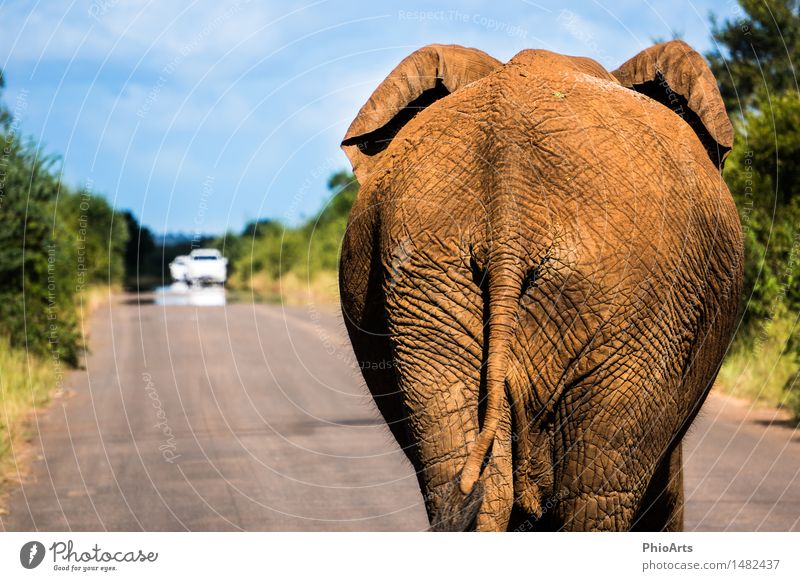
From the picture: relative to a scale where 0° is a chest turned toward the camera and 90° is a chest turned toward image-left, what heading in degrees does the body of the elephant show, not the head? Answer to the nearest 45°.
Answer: approximately 180°

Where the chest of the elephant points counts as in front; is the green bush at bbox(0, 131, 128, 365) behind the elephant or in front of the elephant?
in front

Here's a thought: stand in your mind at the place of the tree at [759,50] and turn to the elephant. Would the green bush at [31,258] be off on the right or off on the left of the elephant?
right

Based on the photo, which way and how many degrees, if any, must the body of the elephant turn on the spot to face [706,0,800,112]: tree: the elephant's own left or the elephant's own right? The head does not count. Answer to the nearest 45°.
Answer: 0° — it already faces it
